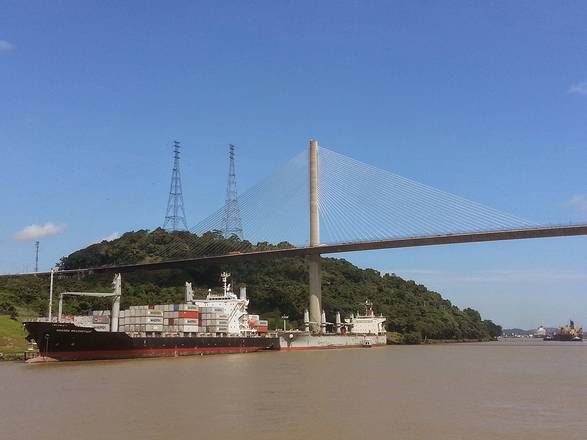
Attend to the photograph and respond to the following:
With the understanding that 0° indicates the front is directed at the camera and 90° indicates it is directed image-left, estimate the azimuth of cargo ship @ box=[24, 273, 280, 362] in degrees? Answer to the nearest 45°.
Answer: approximately 45°
